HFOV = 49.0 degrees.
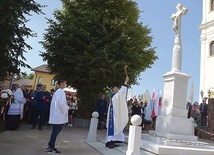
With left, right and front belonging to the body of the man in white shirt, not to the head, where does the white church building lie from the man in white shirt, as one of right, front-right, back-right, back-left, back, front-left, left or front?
front-left

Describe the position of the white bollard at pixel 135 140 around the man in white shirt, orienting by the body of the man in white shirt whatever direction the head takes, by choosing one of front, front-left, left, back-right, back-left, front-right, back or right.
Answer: front-right

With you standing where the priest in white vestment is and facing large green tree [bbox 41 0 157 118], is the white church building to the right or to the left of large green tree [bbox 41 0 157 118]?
right

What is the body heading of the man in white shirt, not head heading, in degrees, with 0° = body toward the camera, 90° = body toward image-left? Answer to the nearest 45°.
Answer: approximately 270°

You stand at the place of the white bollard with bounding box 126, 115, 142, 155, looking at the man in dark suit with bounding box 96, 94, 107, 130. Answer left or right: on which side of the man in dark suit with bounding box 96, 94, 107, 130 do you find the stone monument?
right

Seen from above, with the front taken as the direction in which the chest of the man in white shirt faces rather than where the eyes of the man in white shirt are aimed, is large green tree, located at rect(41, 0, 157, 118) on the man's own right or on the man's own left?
on the man's own left

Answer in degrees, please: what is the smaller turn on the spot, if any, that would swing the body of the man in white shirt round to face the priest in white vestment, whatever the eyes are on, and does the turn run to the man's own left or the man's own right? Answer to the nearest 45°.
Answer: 0° — they already face them

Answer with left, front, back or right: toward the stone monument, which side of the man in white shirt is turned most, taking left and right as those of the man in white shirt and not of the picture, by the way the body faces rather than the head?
front

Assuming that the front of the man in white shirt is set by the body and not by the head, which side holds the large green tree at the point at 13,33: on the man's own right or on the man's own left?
on the man's own left

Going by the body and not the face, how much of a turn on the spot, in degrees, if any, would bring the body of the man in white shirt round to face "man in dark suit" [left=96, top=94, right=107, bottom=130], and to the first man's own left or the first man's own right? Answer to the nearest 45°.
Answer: approximately 90° to the first man's own left
